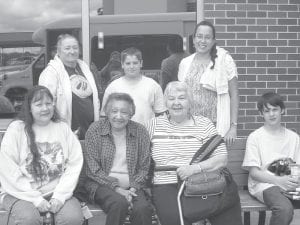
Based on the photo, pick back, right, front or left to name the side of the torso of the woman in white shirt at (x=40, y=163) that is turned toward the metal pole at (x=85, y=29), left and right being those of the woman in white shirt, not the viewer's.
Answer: back

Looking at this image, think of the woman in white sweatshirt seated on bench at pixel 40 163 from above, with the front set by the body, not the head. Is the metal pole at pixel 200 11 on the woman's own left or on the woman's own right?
on the woman's own left

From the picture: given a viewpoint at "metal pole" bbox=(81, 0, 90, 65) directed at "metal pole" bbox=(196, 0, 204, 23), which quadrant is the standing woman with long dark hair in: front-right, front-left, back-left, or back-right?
front-right

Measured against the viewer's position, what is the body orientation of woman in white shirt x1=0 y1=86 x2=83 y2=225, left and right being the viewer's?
facing the viewer

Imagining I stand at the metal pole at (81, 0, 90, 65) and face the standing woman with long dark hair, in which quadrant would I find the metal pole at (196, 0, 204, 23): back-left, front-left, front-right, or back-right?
front-left

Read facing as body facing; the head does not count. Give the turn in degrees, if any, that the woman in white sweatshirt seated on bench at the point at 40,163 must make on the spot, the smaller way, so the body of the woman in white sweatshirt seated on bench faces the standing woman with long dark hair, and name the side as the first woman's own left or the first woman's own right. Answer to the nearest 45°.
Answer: approximately 90° to the first woman's own left

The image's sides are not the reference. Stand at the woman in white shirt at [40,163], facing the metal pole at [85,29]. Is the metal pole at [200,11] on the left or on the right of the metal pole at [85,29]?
right

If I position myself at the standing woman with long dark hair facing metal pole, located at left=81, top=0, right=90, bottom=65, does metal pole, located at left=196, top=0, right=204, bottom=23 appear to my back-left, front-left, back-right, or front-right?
front-right

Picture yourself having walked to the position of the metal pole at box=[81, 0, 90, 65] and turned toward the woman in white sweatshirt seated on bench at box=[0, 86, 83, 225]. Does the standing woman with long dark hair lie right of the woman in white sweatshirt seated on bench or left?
left
